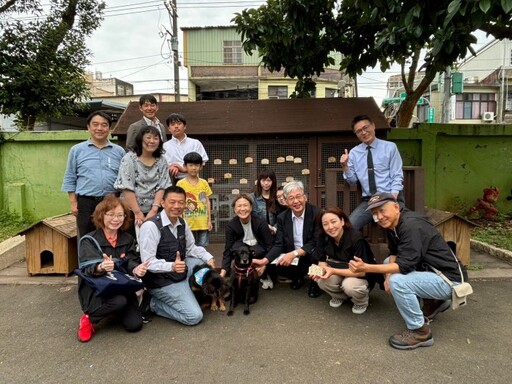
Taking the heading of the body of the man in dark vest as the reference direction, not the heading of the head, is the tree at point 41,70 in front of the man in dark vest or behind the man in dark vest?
behind

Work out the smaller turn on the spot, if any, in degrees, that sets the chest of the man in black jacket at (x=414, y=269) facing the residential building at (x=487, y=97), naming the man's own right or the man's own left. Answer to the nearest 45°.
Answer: approximately 90° to the man's own right

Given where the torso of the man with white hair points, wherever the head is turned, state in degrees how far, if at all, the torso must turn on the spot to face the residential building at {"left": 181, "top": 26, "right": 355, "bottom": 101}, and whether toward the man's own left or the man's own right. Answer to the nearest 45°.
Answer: approximately 180°

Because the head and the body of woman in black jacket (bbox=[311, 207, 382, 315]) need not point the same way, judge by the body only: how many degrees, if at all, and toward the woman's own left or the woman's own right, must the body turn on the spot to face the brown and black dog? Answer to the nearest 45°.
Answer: approximately 45° to the woman's own right

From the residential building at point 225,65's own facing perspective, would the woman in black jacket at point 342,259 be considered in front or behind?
in front

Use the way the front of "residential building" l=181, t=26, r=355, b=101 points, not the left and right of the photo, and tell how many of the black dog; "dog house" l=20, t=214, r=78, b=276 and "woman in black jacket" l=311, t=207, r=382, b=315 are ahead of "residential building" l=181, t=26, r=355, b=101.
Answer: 3
